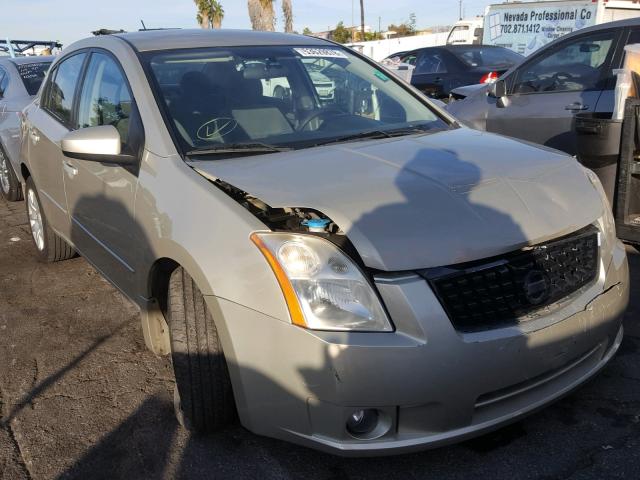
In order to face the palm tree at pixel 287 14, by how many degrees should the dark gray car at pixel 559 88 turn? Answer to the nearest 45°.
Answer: approximately 45° to its right

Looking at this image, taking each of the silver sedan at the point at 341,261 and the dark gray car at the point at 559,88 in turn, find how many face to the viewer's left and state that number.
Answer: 1

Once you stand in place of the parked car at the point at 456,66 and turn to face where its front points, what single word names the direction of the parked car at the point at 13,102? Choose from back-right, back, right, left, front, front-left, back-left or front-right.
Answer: left

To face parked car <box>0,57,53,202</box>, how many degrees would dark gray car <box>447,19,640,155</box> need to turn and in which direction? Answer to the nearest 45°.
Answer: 0° — it already faces it

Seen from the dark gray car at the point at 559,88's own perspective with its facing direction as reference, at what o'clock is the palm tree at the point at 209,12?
The palm tree is roughly at 2 o'clock from the dark gray car.

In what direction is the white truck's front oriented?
to the viewer's left

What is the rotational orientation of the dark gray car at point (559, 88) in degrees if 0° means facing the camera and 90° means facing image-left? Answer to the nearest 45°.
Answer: approximately 90°

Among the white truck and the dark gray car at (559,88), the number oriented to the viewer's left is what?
2

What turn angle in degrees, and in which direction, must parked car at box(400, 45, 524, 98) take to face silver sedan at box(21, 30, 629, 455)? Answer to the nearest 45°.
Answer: approximately 135° to its left

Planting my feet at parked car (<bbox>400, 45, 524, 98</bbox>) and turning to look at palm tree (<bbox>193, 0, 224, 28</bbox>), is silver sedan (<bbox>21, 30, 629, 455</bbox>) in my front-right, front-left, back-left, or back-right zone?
back-left

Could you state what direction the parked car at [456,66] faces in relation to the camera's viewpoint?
facing away from the viewer and to the left of the viewer

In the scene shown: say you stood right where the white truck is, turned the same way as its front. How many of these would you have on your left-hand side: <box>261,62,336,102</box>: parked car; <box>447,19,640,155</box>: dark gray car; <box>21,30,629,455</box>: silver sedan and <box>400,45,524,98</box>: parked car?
4

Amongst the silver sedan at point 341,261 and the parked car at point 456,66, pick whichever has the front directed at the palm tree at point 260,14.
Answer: the parked car
